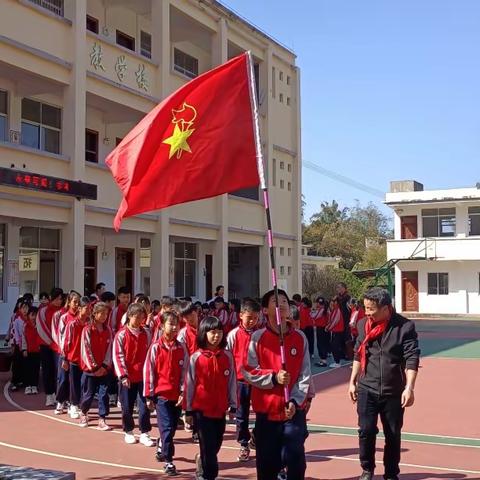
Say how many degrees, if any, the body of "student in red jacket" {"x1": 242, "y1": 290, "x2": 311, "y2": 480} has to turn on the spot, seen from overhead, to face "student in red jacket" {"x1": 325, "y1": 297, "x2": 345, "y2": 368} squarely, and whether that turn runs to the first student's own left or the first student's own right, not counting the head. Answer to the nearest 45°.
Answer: approximately 180°

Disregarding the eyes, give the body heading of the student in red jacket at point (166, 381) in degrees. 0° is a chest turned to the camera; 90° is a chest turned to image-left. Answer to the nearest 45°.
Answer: approximately 315°

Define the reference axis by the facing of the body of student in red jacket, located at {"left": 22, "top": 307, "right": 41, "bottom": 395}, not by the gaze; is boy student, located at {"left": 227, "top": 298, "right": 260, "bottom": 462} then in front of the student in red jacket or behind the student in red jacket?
in front

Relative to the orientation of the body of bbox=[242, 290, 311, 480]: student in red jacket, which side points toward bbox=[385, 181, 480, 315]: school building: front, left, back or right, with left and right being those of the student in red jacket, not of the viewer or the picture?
back
